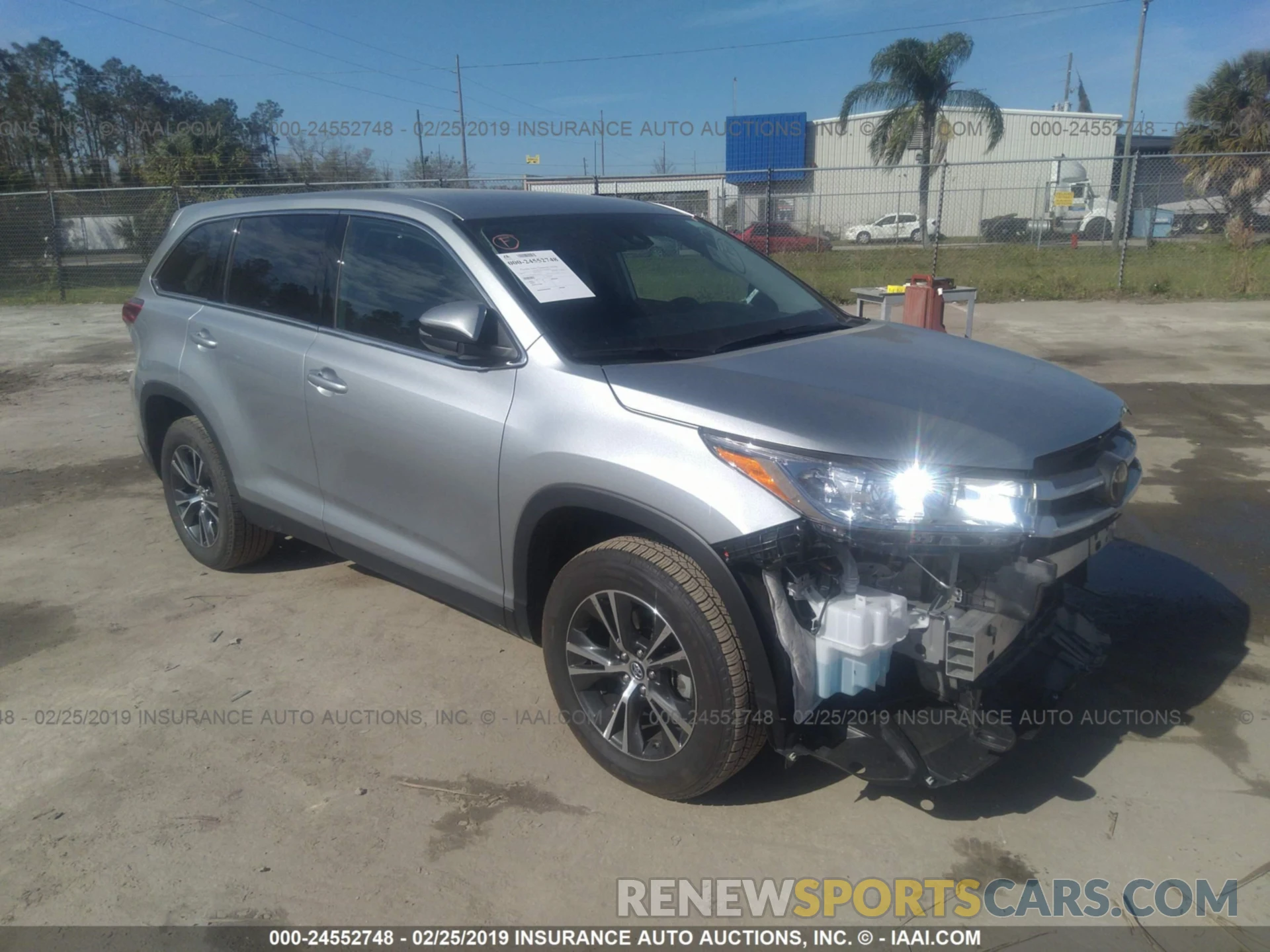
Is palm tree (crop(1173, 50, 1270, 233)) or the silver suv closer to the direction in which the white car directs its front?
the silver suv

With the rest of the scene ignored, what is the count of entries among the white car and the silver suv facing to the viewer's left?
1

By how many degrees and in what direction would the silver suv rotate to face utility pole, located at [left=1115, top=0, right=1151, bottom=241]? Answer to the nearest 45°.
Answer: approximately 90° to its left

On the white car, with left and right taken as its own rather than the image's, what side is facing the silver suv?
left

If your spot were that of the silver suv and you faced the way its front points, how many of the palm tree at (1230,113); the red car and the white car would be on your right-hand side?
0

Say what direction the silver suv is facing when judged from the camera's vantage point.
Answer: facing the viewer and to the right of the viewer

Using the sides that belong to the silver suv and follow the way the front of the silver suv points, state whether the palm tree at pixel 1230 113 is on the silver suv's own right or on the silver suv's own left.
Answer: on the silver suv's own left

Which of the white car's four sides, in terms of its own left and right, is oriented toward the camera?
left
